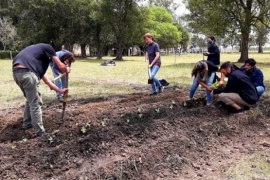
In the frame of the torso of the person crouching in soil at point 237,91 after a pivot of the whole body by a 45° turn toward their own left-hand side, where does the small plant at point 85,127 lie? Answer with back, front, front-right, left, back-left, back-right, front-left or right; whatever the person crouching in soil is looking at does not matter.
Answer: front

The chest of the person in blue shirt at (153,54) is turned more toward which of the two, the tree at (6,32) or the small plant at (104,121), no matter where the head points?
the small plant

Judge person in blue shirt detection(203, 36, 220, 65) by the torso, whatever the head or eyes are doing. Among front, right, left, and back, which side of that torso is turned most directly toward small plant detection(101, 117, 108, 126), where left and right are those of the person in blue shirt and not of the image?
front

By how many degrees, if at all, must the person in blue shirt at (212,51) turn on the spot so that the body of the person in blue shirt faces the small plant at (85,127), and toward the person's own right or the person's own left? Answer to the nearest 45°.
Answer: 0° — they already face it

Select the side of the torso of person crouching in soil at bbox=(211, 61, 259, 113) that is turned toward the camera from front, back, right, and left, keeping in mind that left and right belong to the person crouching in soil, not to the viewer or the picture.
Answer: left

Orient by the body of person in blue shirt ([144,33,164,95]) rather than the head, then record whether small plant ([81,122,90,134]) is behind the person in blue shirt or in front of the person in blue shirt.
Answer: in front

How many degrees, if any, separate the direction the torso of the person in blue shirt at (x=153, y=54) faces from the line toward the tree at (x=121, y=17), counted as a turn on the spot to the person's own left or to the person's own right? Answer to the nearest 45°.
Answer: approximately 135° to the person's own right

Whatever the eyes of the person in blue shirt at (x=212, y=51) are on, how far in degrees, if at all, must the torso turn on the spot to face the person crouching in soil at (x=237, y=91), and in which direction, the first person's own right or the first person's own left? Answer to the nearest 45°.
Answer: approximately 45° to the first person's own left

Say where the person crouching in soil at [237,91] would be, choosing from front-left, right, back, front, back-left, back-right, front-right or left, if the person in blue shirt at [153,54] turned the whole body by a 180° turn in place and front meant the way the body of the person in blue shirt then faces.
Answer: right

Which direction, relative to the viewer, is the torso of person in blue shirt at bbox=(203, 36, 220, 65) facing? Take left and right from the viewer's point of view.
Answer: facing the viewer and to the left of the viewer

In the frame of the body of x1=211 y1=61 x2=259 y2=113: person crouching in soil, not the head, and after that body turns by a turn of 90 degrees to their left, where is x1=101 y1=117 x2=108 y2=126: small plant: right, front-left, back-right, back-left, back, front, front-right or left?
front-right
